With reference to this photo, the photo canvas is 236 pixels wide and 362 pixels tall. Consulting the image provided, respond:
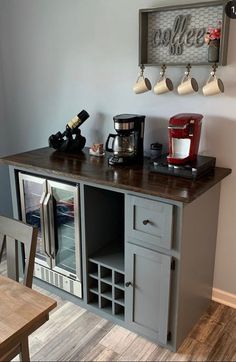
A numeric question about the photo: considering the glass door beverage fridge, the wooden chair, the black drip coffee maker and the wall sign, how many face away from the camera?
0

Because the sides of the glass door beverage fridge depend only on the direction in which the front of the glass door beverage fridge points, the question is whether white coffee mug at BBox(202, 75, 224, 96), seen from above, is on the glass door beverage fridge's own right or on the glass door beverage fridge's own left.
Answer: on the glass door beverage fridge's own left

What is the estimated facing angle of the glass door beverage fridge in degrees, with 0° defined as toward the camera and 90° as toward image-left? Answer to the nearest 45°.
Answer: approximately 45°

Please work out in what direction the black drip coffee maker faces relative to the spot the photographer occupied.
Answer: facing the viewer and to the left of the viewer

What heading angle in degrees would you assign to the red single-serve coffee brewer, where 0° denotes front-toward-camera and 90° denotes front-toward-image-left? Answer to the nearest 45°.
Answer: approximately 45°

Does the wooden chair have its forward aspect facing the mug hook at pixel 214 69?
no

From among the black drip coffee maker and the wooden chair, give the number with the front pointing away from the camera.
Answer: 0

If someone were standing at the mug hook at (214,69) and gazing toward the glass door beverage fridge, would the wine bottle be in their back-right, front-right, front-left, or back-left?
front-right

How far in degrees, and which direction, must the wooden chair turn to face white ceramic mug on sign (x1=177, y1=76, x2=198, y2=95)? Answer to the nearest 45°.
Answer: approximately 180°

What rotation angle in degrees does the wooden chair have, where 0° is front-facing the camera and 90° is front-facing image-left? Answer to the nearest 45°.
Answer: approximately 45°

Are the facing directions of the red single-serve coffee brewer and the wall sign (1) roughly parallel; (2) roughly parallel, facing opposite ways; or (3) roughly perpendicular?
roughly parallel

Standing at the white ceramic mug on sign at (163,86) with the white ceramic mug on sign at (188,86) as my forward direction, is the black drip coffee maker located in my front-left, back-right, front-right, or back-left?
back-right

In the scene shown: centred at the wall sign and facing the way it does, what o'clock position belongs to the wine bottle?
The wine bottle is roughly at 2 o'clock from the wall sign.

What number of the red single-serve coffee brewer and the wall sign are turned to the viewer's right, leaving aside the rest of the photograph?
0

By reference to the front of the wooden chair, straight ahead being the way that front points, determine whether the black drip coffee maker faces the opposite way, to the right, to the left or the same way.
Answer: the same way
